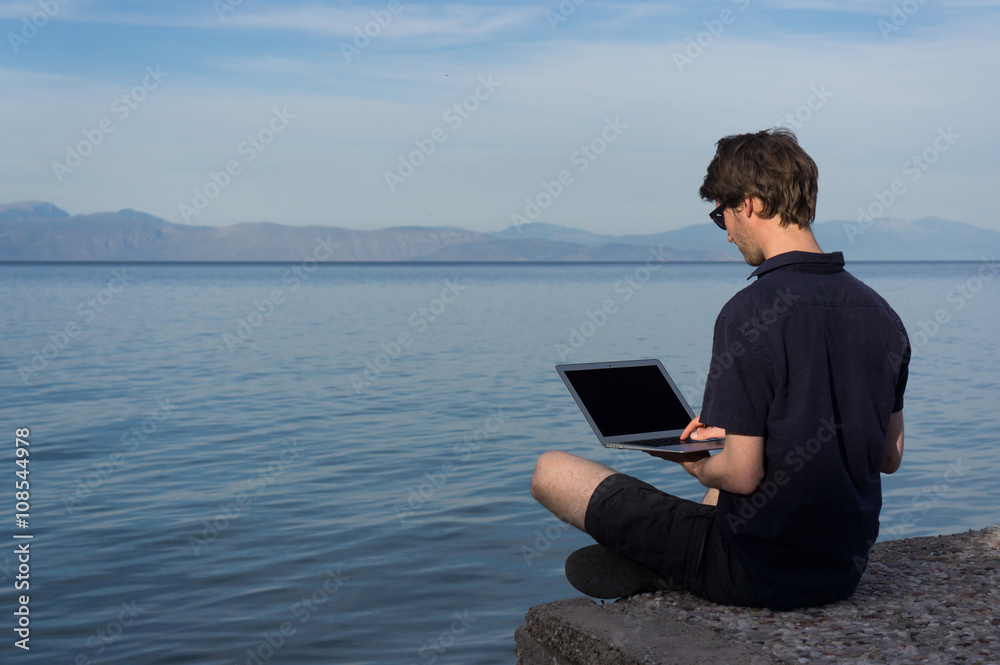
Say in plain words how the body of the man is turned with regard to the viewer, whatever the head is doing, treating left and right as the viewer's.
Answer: facing away from the viewer and to the left of the viewer

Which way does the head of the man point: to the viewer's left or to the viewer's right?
to the viewer's left
